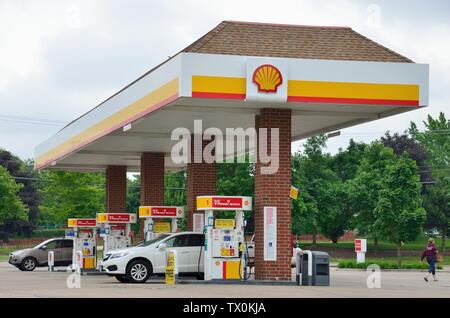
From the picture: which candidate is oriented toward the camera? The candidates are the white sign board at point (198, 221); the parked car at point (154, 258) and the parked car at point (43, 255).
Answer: the white sign board

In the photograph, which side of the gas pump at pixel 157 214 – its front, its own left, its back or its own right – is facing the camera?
front

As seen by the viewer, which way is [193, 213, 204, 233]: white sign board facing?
toward the camera

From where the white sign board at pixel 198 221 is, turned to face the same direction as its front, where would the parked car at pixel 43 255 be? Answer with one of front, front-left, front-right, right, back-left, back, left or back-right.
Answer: back-right

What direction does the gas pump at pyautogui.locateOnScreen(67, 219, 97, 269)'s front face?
toward the camera

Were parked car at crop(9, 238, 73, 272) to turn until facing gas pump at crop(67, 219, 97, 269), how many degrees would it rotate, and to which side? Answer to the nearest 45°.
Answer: approximately 135° to its left

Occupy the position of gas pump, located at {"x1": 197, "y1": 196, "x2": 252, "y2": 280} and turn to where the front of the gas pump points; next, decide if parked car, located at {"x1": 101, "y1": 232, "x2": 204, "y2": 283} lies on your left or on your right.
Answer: on your right

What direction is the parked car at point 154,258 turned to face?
to the viewer's left

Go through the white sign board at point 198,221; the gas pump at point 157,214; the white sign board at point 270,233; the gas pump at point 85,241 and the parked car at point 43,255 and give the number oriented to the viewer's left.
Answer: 1

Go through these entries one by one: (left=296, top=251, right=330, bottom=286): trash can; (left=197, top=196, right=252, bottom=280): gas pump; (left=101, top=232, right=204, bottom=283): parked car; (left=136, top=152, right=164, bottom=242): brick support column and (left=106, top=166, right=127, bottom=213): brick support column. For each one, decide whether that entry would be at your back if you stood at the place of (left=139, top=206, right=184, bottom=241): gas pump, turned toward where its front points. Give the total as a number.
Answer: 2

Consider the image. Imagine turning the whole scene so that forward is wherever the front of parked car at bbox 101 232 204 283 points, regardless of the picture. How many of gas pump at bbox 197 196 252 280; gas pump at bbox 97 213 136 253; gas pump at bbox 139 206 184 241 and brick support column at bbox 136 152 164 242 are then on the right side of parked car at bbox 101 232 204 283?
3

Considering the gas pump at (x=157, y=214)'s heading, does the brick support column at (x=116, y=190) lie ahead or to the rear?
to the rear

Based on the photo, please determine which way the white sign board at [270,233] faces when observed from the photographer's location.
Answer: facing the viewer

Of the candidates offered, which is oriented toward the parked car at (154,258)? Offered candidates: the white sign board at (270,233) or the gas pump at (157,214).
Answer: the gas pump

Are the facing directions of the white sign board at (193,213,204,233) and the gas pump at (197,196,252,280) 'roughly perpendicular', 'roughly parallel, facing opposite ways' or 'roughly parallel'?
roughly parallel

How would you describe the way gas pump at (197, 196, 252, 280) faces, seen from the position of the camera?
facing the viewer

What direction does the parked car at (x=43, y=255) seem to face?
to the viewer's left

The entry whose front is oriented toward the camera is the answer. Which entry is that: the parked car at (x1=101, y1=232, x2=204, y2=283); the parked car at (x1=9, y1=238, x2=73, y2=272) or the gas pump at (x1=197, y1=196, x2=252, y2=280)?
the gas pump

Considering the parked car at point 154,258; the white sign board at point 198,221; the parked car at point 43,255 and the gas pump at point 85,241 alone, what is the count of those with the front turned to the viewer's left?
2
